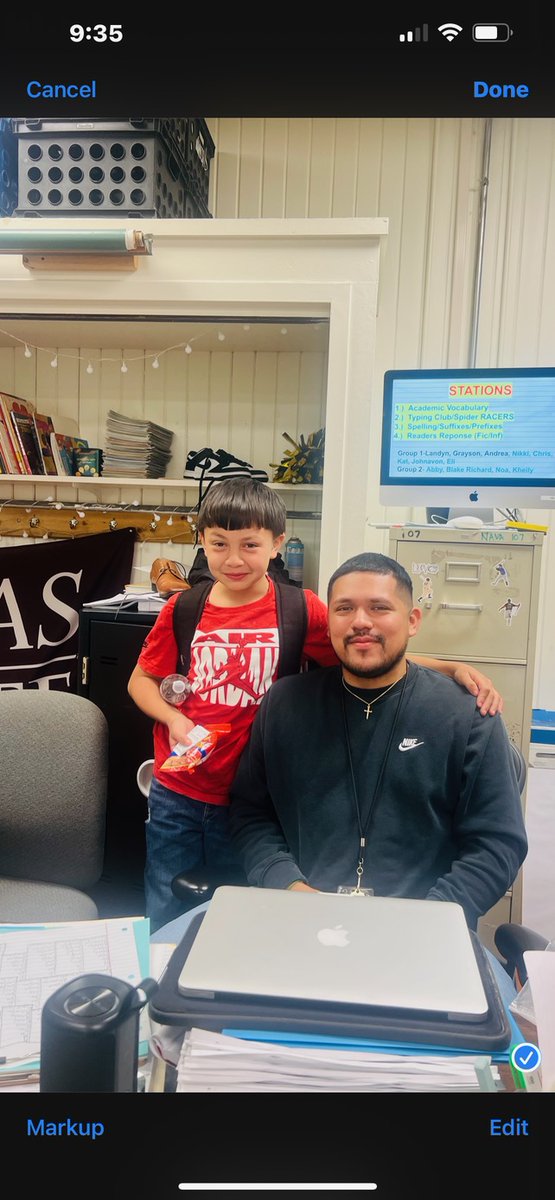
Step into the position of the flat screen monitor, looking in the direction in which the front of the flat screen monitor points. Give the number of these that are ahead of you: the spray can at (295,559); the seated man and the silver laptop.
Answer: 2

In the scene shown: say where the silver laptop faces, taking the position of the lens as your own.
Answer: facing away from the viewer

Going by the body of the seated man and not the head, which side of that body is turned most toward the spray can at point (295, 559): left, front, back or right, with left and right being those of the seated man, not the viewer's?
back

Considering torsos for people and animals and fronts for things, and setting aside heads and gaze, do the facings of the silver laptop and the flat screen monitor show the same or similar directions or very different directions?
very different directions

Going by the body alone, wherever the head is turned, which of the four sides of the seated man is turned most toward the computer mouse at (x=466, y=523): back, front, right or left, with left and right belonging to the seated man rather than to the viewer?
back

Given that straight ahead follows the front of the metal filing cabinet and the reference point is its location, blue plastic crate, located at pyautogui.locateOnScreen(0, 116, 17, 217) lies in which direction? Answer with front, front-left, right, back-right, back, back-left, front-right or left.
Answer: right
